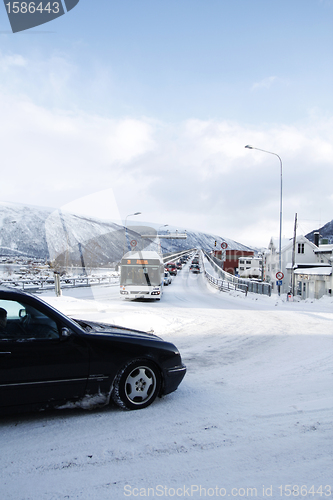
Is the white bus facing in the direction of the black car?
yes

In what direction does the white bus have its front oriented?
toward the camera

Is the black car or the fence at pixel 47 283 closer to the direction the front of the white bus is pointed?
the black car

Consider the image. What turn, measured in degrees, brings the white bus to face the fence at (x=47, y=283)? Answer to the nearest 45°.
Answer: approximately 135° to its right
